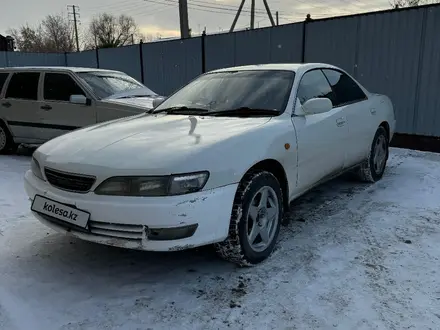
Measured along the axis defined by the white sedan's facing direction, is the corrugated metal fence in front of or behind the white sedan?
behind

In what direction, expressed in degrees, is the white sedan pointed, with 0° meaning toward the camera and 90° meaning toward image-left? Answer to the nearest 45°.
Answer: approximately 45°

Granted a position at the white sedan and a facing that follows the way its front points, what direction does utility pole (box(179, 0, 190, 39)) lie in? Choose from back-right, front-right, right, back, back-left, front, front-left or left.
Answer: back-right
